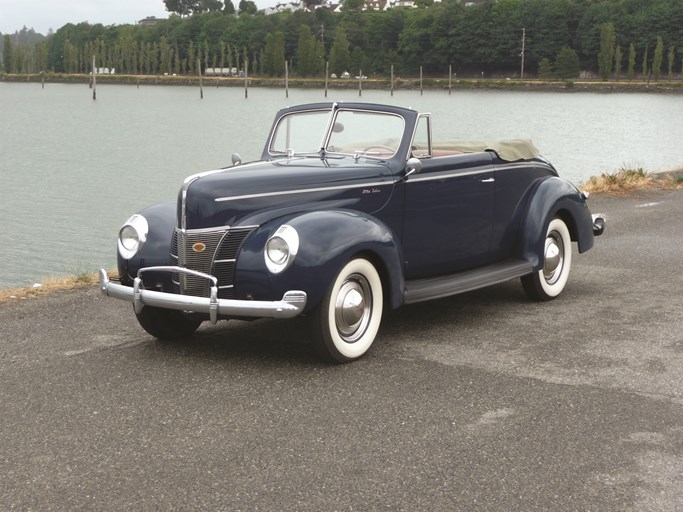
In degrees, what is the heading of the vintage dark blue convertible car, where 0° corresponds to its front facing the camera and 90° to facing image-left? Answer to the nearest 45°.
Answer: approximately 45°
